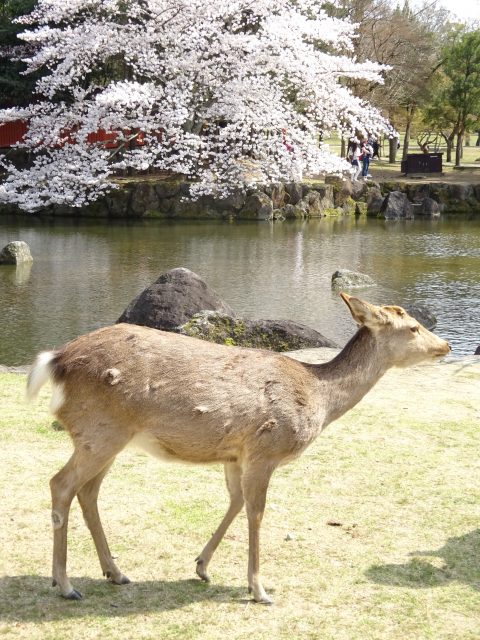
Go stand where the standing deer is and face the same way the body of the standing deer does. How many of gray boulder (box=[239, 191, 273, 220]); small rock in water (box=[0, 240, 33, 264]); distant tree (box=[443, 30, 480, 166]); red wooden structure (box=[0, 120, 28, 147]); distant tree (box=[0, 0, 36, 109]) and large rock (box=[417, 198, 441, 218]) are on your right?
0

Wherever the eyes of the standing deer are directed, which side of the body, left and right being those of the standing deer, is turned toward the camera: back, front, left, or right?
right

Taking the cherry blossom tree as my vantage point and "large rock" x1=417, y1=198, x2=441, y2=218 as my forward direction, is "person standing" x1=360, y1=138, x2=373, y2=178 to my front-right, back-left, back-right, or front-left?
front-left

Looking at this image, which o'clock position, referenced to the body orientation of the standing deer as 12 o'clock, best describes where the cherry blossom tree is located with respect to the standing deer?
The cherry blossom tree is roughly at 9 o'clock from the standing deer.

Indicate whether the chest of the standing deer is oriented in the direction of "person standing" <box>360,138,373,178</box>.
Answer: no

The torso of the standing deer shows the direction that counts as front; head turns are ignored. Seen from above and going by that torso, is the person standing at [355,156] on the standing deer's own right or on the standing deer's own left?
on the standing deer's own left

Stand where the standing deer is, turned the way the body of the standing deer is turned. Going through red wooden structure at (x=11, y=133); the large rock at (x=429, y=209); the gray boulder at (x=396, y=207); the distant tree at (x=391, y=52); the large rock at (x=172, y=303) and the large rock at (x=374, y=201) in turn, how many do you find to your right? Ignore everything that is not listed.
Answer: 0

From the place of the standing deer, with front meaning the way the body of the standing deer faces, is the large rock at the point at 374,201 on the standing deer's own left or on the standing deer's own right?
on the standing deer's own left

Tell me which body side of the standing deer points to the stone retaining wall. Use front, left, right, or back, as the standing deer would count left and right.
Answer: left

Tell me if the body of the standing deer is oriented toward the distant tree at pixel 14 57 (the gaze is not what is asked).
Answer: no

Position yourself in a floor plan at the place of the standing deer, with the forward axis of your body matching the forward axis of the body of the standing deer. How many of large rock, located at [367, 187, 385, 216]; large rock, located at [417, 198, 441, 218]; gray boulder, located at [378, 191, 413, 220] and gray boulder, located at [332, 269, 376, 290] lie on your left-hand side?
4

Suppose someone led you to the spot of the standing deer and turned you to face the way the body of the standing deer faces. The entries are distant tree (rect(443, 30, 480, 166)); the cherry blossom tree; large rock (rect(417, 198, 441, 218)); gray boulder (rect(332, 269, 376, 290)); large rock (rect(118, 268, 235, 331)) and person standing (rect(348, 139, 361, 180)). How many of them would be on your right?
0

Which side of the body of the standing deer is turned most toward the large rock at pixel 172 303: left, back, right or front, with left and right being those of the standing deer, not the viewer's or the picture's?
left
